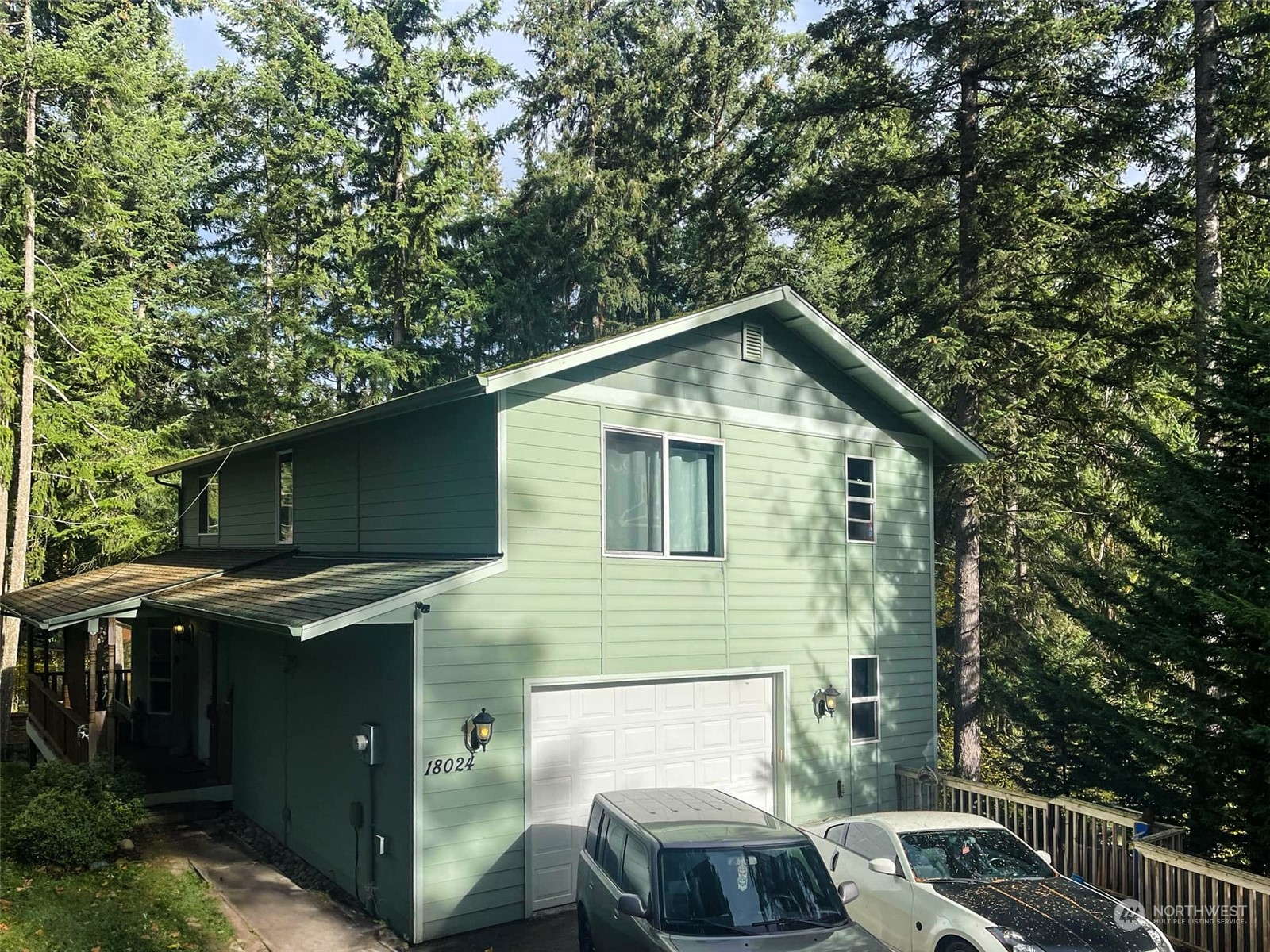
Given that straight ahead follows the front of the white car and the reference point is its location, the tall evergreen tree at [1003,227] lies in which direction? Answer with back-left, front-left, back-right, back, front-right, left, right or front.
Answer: back-left

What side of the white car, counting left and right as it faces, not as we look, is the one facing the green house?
back

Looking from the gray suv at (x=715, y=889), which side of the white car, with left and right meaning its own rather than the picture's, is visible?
right

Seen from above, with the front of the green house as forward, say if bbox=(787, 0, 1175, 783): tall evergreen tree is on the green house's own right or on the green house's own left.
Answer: on the green house's own left

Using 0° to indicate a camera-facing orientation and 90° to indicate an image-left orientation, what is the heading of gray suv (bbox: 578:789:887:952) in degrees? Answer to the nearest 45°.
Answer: approximately 315°

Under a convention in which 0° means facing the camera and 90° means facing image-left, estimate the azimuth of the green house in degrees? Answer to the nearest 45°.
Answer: approximately 315°

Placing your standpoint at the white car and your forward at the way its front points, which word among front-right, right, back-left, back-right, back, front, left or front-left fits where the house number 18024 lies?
back-right

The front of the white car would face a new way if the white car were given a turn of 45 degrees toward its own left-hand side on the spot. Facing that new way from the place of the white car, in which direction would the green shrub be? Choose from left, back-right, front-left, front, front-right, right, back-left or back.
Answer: back
